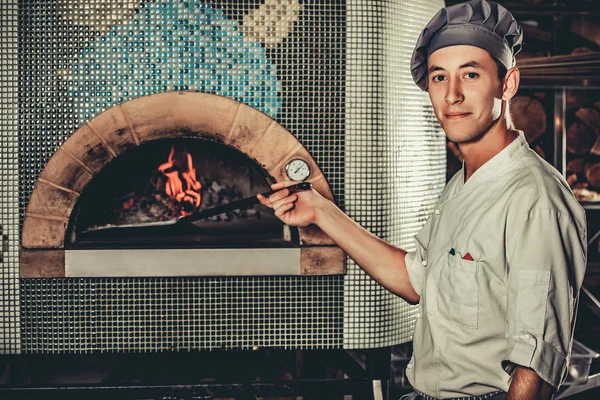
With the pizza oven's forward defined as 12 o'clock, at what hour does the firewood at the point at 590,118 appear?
The firewood is roughly at 8 o'clock from the pizza oven.

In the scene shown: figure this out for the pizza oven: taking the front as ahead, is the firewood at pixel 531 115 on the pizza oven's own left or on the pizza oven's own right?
on the pizza oven's own left

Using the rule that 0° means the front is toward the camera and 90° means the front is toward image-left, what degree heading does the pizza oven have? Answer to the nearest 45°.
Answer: approximately 0°

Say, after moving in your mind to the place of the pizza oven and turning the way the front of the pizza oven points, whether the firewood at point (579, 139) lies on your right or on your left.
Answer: on your left

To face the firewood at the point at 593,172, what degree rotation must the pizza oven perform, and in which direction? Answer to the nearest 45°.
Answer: approximately 135° to its left

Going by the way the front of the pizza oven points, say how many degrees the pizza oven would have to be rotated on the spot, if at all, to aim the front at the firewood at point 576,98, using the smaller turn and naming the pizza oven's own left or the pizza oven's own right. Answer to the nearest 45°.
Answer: approximately 135° to the pizza oven's own left

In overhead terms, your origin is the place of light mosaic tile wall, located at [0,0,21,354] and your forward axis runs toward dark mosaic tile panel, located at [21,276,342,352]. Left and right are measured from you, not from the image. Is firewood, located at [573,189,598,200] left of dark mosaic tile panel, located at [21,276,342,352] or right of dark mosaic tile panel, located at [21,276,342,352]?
left

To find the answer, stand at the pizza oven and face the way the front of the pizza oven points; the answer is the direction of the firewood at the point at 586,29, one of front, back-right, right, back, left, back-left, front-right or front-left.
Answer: back-left

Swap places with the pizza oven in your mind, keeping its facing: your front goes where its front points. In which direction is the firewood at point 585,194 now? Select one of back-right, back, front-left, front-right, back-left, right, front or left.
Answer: back-left
